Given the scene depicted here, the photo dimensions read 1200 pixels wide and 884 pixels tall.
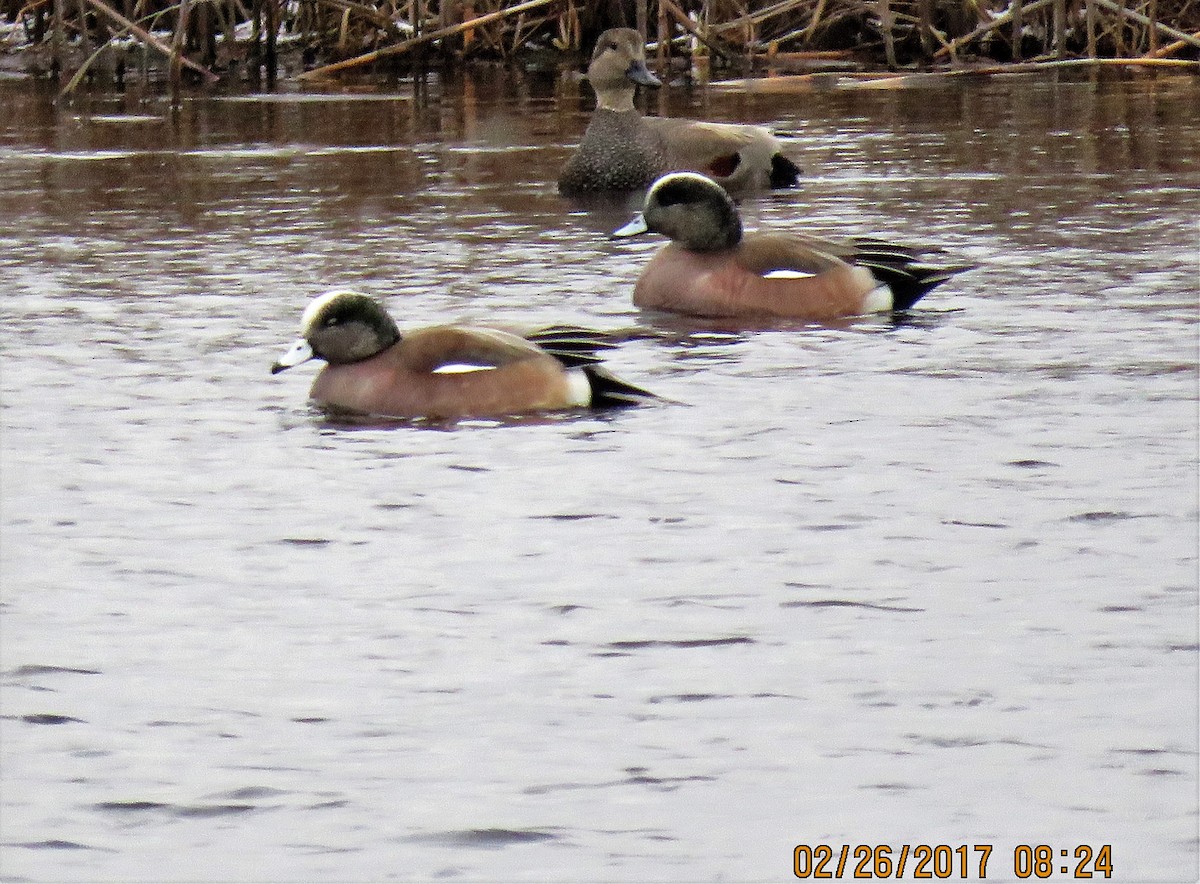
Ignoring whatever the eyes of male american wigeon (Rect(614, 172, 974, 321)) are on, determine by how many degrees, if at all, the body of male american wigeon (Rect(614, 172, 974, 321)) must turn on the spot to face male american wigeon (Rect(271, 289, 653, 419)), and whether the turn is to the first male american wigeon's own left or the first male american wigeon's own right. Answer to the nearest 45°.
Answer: approximately 45° to the first male american wigeon's own left

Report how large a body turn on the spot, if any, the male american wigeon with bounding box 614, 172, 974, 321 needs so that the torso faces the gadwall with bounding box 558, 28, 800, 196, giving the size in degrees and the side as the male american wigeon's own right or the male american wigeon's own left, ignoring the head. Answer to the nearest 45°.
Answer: approximately 90° to the male american wigeon's own right

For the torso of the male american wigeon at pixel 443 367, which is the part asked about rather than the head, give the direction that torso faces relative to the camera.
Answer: to the viewer's left

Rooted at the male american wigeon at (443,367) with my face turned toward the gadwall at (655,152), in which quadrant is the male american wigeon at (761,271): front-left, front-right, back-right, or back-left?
front-right

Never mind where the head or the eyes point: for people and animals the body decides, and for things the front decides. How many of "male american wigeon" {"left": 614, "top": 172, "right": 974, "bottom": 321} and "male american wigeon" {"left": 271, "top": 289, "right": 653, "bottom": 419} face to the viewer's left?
2

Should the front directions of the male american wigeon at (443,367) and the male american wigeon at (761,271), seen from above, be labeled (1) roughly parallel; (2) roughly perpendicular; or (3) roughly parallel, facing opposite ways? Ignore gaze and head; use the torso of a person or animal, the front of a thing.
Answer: roughly parallel

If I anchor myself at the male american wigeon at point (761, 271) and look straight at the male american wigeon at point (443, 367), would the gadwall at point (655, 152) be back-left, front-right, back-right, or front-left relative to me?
back-right

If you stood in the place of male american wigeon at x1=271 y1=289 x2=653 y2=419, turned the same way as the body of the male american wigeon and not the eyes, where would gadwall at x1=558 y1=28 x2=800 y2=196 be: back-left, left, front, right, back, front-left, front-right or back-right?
right

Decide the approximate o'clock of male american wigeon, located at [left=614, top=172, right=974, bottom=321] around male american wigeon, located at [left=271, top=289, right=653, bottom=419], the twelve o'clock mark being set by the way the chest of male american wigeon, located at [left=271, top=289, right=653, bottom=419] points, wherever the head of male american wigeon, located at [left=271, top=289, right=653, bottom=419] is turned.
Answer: male american wigeon, located at [left=614, top=172, right=974, bottom=321] is roughly at 4 o'clock from male american wigeon, located at [left=271, top=289, right=653, bottom=419].

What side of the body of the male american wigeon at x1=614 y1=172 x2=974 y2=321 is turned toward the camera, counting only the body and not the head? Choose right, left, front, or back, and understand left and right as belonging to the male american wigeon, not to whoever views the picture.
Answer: left
